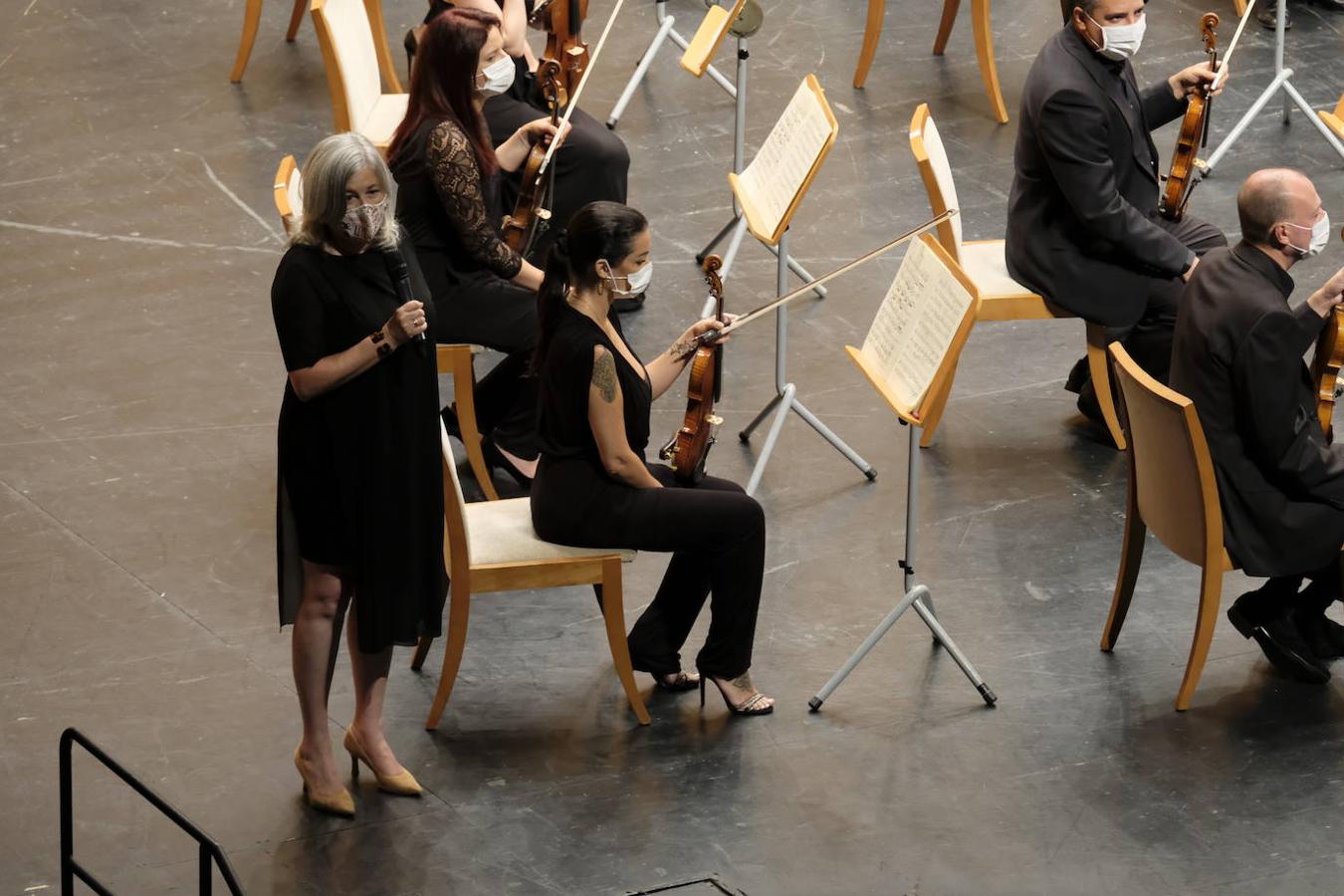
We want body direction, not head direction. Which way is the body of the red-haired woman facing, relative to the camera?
to the viewer's right

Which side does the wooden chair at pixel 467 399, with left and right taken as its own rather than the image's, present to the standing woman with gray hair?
right

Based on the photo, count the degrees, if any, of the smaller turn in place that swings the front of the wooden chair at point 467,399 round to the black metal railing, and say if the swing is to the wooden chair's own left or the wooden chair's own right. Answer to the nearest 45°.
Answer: approximately 90° to the wooden chair's own right

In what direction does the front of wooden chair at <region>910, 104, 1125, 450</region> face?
to the viewer's right

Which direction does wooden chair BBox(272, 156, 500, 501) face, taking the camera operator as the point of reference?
facing to the right of the viewer

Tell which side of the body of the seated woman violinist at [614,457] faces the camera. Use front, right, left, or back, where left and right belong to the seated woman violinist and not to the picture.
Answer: right

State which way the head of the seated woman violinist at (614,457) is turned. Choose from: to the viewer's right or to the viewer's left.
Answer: to the viewer's right

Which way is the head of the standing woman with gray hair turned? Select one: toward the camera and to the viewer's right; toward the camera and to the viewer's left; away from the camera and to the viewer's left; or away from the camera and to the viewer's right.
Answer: toward the camera and to the viewer's right

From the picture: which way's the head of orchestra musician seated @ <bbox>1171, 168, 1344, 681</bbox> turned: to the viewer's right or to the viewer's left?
to the viewer's right

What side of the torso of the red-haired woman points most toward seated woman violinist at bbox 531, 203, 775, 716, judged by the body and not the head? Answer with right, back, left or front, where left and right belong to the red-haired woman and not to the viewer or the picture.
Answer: right

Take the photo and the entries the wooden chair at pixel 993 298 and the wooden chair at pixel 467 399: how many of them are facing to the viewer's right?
2

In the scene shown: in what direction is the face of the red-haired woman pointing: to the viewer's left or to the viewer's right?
to the viewer's right

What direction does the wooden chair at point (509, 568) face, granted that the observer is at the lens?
facing to the right of the viewer

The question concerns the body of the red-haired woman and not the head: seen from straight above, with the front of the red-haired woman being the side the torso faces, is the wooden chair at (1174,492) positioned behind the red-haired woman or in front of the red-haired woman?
in front
